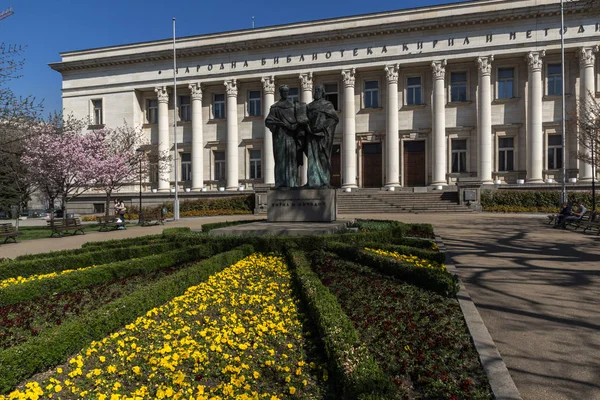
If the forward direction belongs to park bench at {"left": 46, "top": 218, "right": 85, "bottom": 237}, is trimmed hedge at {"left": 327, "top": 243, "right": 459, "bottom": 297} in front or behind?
in front

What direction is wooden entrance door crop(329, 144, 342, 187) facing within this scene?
toward the camera

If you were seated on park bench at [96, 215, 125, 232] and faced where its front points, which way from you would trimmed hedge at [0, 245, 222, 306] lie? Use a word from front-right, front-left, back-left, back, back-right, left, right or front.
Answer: front-right

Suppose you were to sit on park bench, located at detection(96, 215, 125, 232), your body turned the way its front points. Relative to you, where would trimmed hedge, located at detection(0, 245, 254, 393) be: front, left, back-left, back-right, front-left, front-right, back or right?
front-right

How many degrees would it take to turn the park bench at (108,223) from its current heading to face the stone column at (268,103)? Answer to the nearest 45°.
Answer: approximately 90° to its left

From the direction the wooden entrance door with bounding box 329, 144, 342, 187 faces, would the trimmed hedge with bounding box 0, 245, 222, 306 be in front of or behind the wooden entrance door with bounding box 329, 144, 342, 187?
in front

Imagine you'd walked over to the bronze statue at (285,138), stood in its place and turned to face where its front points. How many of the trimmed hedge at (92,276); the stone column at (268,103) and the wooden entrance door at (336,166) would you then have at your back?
2

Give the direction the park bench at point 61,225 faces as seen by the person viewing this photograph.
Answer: facing the viewer and to the right of the viewer

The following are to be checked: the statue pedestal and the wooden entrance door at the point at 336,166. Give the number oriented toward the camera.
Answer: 2

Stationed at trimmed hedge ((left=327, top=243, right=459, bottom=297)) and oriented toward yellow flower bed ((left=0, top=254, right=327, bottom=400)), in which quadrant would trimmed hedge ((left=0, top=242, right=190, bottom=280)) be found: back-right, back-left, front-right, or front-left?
front-right

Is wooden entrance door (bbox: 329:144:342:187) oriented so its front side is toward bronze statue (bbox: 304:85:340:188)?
yes

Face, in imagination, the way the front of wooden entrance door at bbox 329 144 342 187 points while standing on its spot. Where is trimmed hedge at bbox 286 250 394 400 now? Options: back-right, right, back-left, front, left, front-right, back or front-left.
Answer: front

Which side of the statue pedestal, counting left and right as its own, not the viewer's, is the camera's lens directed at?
front

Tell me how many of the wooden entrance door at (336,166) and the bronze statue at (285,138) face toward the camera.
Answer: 2

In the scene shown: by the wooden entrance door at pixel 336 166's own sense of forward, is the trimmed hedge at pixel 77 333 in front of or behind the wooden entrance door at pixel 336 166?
in front
